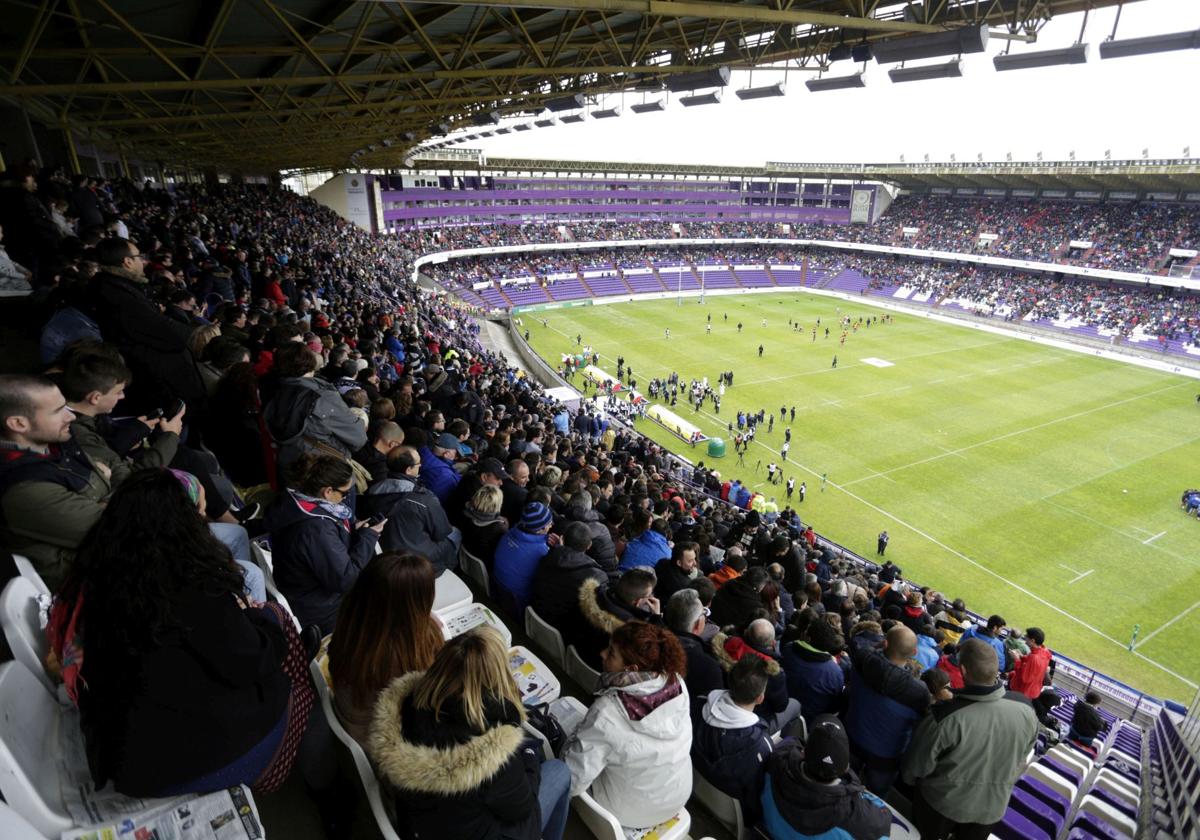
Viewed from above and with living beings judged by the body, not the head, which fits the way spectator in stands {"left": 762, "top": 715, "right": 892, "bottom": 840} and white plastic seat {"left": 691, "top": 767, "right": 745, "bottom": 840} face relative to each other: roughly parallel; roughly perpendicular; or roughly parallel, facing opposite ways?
roughly parallel

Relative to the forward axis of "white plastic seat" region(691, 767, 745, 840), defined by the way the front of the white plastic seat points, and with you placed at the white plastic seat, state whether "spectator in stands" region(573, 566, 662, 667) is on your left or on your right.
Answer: on your left

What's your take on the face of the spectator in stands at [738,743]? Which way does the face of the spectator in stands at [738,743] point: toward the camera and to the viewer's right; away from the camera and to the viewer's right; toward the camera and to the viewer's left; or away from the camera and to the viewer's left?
away from the camera and to the viewer's right

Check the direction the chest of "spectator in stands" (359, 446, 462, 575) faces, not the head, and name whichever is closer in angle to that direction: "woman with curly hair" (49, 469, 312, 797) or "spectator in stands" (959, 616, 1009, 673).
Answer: the spectator in stands

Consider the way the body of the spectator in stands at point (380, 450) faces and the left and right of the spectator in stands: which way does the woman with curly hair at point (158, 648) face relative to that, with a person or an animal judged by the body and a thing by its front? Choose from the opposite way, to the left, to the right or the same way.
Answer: the same way

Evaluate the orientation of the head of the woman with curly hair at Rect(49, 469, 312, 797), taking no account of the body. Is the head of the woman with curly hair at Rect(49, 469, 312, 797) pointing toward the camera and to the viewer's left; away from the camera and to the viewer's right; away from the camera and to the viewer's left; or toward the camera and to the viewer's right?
away from the camera and to the viewer's right

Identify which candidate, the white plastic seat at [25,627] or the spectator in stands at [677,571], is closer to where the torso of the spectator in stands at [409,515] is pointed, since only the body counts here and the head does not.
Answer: the spectator in stands

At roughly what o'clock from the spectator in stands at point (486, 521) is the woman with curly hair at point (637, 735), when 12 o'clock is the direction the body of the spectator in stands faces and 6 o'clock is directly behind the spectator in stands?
The woman with curly hair is roughly at 4 o'clock from the spectator in stands.

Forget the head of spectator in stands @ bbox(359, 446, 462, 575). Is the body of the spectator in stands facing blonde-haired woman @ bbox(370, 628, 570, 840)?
no

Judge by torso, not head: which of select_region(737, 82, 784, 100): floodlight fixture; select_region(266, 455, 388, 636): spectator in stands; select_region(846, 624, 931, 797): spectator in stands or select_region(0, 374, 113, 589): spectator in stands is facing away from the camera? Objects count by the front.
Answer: select_region(846, 624, 931, 797): spectator in stands

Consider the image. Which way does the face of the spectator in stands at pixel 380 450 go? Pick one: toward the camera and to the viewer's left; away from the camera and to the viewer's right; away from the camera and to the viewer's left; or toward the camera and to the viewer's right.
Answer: away from the camera and to the viewer's right

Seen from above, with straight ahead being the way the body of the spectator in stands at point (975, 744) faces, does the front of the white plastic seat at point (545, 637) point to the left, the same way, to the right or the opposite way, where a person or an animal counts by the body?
the same way

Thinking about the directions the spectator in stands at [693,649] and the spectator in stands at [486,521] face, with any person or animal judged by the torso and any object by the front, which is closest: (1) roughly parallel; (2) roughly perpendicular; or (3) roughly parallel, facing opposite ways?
roughly parallel

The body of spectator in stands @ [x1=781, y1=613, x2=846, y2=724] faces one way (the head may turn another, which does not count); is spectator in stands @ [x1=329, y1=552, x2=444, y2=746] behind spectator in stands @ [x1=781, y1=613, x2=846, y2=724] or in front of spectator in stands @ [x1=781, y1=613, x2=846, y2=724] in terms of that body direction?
behind

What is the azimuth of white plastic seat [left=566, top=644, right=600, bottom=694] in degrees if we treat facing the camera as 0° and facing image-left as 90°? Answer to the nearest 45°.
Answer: approximately 225°

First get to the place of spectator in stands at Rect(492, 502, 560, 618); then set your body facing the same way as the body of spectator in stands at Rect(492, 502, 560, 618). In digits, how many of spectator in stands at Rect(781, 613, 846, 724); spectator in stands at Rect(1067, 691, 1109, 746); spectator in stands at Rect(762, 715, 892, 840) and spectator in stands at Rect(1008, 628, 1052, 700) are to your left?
0

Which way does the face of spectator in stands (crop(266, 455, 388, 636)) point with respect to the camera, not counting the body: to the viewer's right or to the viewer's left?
to the viewer's right

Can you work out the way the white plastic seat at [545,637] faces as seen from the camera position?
facing away from the viewer and to the right of the viewer

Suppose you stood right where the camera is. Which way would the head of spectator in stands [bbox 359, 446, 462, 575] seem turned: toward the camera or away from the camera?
away from the camera

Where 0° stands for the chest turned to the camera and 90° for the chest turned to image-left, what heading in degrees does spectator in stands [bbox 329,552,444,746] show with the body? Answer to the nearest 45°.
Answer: approximately 225°

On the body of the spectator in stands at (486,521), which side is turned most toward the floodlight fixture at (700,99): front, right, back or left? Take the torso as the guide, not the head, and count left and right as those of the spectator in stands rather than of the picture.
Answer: front
